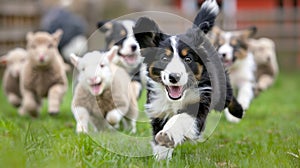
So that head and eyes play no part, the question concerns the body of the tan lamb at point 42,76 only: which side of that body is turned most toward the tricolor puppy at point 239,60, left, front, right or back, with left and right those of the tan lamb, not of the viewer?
left

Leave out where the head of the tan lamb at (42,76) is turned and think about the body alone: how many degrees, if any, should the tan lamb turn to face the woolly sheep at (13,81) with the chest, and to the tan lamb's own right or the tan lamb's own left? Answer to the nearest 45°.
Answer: approximately 135° to the tan lamb's own right

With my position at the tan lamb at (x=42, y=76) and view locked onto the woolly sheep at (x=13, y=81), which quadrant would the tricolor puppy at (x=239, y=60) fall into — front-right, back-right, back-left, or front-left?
back-right

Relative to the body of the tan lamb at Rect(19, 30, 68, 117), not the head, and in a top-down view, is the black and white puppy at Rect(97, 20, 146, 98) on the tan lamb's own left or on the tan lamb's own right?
on the tan lamb's own left

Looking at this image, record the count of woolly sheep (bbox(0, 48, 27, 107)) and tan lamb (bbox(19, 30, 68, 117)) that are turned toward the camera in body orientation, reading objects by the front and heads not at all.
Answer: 2

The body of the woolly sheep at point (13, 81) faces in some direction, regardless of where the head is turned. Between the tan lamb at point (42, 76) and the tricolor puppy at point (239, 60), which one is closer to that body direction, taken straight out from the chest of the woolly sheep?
the tan lamb

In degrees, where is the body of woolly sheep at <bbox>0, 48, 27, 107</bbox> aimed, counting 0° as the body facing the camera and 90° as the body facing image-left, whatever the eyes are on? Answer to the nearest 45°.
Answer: approximately 0°

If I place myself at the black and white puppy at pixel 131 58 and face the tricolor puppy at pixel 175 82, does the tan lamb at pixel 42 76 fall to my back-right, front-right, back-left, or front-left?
back-right
